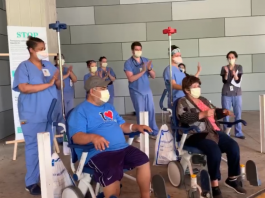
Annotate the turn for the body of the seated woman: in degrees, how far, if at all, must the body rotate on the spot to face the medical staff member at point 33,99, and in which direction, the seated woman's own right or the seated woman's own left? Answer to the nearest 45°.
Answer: approximately 135° to the seated woman's own right

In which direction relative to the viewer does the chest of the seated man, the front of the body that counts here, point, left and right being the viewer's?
facing the viewer and to the right of the viewer

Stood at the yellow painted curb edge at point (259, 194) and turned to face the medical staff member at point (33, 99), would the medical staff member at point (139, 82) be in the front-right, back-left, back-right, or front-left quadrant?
front-right

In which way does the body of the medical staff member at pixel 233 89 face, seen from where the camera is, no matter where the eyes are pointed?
toward the camera

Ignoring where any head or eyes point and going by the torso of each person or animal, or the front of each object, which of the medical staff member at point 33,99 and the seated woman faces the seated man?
the medical staff member

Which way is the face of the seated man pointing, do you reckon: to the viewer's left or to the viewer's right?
to the viewer's right

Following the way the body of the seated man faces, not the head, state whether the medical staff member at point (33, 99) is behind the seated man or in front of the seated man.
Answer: behind

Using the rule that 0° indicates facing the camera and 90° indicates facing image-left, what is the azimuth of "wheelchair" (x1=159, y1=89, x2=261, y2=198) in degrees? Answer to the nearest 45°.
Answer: approximately 315°

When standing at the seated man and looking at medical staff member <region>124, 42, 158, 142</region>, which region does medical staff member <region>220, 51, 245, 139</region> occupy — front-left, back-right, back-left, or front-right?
front-right

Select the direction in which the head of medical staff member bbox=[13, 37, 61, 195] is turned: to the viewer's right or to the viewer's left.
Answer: to the viewer's right

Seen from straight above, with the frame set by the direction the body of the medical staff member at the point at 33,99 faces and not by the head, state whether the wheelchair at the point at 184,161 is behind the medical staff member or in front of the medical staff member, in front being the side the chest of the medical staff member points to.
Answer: in front

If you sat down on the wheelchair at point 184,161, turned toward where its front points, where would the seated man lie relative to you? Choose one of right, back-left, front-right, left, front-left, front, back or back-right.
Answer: right

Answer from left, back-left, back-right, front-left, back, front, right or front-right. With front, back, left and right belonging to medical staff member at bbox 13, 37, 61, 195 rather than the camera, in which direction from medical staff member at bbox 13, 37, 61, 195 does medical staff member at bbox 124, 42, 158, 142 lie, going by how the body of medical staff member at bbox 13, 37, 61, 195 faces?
left

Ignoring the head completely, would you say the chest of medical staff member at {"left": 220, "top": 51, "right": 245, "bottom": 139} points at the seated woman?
yes
